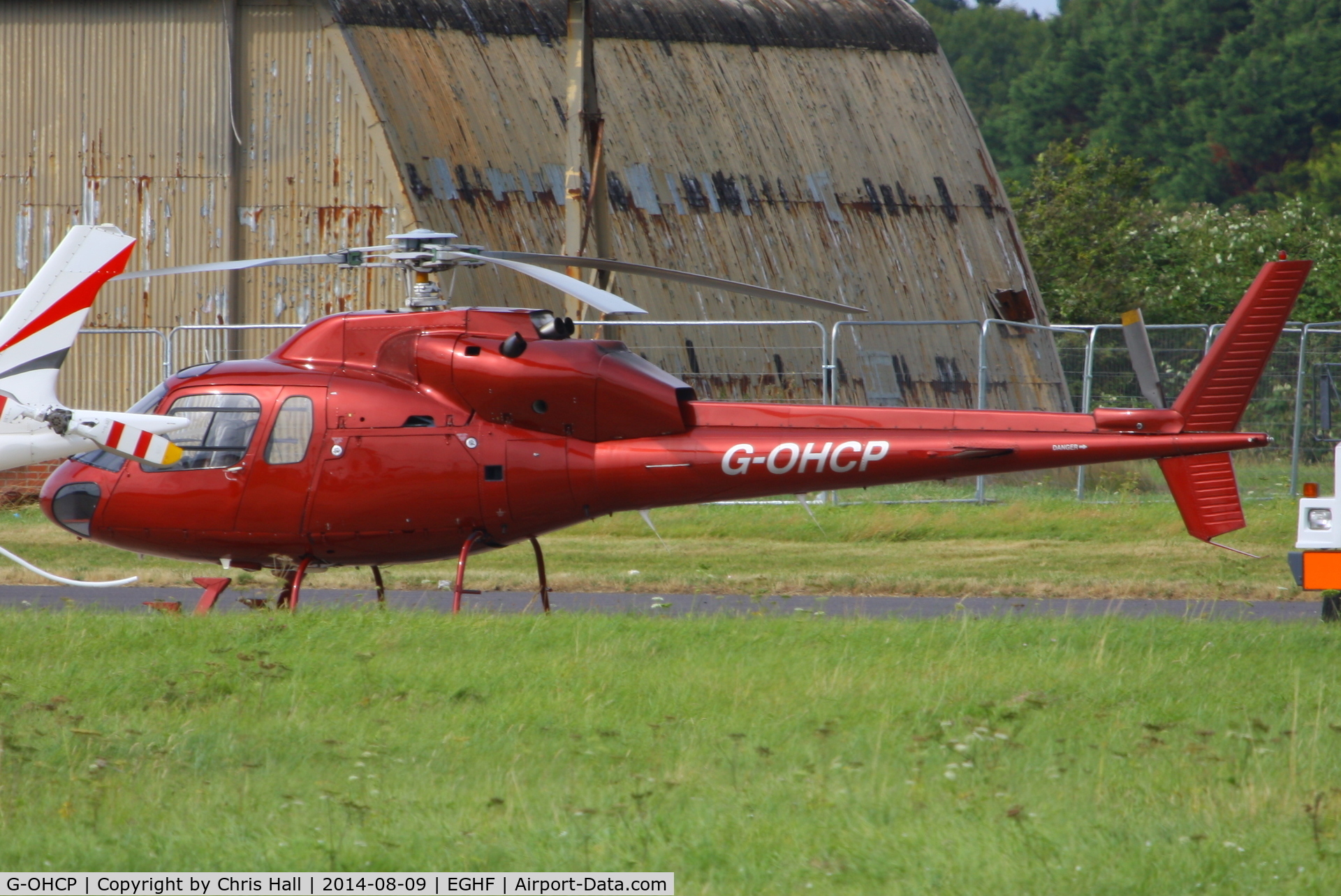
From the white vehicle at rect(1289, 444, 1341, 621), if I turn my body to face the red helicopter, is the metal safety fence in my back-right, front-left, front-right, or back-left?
front-right

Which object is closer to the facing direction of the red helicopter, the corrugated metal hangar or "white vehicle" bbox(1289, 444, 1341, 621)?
the corrugated metal hangar

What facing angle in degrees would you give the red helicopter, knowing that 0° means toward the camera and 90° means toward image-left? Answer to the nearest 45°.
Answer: approximately 90°

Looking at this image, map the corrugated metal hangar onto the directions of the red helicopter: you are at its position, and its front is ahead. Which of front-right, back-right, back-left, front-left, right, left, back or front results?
right

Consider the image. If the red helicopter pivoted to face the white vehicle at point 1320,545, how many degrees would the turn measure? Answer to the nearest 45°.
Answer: approximately 180°

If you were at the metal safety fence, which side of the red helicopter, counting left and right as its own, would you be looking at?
right

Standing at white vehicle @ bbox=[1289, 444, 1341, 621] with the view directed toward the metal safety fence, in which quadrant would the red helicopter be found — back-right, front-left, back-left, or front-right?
front-left
